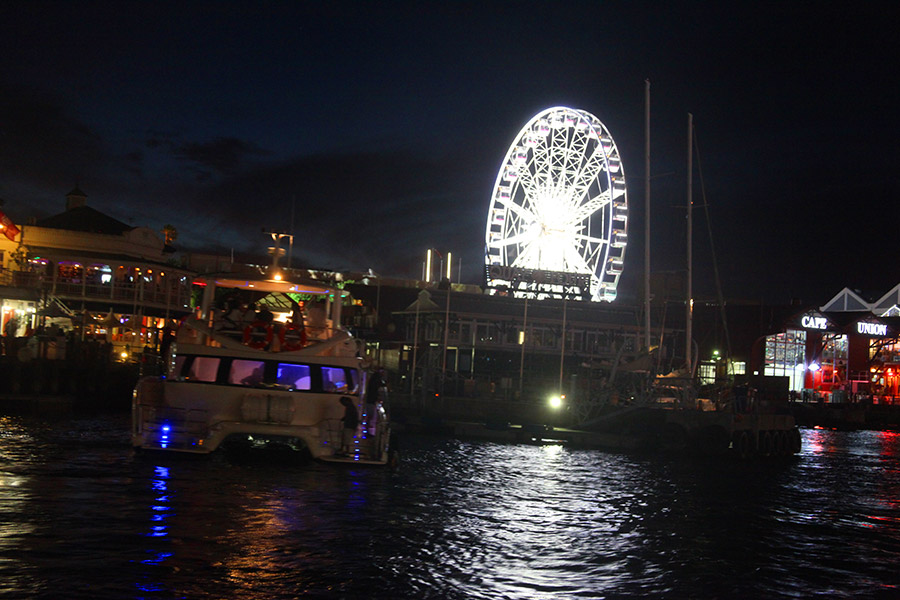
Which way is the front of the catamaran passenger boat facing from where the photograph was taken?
facing away from the viewer
